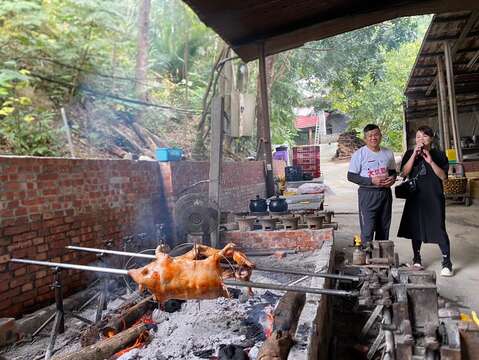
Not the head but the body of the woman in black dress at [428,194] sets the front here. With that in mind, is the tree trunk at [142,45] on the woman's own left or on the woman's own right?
on the woman's own right

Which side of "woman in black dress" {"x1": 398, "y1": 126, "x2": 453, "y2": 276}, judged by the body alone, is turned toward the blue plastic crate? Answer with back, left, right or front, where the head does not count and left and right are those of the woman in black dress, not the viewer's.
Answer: right

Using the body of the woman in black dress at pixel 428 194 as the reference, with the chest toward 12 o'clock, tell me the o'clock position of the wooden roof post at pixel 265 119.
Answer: The wooden roof post is roughly at 4 o'clock from the woman in black dress.

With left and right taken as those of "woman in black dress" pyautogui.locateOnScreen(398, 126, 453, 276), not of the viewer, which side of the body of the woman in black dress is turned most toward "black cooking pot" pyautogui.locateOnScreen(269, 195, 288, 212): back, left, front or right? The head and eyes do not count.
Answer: right

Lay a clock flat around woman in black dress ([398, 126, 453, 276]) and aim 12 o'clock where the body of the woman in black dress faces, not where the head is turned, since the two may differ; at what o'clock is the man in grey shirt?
The man in grey shirt is roughly at 2 o'clock from the woman in black dress.

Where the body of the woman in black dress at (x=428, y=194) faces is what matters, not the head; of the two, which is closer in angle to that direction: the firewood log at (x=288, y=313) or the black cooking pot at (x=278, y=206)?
the firewood log

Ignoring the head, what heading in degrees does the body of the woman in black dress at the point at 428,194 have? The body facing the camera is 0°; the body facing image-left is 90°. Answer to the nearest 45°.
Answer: approximately 0°

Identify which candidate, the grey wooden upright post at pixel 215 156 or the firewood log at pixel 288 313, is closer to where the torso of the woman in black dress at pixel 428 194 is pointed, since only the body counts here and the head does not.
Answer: the firewood log
